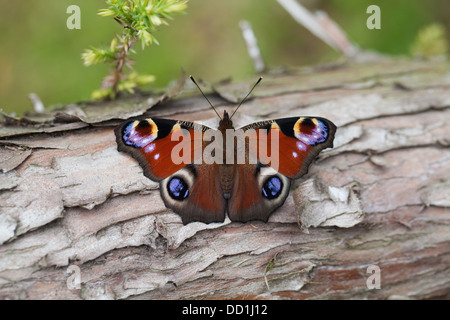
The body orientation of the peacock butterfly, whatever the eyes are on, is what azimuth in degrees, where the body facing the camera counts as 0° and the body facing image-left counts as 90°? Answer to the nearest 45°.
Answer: approximately 180°
